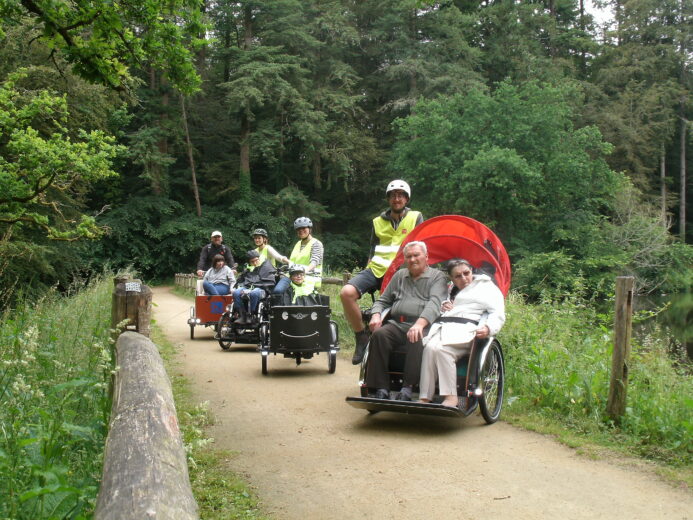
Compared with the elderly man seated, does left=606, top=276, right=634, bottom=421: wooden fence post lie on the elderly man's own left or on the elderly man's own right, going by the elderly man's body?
on the elderly man's own left

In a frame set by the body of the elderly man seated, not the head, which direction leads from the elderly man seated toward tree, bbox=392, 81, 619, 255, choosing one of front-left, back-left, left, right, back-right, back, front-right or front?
back-right

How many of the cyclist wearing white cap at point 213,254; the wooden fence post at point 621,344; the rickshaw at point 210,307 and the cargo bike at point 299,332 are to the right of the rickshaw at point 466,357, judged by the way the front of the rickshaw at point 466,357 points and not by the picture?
3

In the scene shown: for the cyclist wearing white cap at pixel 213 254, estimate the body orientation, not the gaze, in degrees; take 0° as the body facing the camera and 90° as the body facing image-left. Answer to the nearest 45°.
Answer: approximately 0°

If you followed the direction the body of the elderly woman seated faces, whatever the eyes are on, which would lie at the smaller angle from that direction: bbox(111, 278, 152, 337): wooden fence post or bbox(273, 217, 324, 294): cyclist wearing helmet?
the wooden fence post

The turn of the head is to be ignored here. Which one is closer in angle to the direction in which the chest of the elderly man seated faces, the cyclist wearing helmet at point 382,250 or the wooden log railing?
the wooden log railing

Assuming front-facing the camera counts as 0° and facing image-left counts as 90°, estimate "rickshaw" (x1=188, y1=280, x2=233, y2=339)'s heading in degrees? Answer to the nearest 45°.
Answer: approximately 45°
